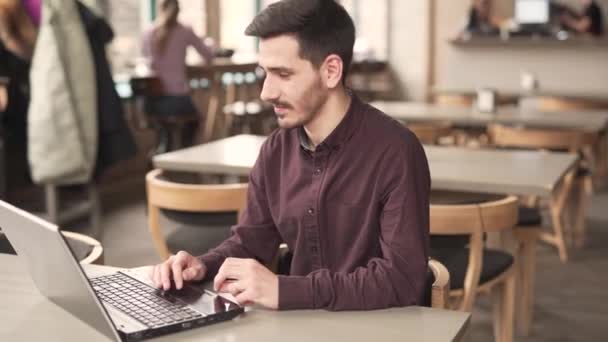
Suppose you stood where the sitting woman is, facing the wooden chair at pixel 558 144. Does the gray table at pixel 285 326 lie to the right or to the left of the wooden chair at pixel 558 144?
right

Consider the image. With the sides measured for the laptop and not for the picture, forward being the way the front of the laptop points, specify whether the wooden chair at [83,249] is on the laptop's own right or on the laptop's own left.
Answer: on the laptop's own left

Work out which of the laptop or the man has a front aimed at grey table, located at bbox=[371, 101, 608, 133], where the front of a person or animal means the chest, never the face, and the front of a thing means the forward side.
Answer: the laptop

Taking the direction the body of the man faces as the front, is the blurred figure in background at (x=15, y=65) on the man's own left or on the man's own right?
on the man's own right

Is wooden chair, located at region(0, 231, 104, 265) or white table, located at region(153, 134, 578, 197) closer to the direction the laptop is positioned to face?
the white table

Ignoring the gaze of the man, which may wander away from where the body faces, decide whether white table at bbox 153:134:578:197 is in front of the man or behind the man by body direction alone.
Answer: behind

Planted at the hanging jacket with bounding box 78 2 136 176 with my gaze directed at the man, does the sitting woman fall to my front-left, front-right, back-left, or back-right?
back-left

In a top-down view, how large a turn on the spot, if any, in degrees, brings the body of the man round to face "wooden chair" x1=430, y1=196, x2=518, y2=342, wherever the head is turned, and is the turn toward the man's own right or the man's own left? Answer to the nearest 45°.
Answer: approximately 180°

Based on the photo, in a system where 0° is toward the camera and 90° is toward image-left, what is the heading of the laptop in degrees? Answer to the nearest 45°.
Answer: approximately 225°

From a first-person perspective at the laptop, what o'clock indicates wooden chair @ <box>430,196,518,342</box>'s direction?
The wooden chair is roughly at 12 o'clock from the laptop.

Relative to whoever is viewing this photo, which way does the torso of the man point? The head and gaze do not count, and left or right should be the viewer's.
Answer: facing the viewer and to the left of the viewer

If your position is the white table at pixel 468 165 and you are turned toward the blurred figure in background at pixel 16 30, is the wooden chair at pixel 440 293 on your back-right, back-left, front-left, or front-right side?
back-left

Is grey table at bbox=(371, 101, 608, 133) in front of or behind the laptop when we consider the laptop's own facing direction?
in front

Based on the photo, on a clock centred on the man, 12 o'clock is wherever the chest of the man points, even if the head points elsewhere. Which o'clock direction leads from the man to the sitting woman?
The sitting woman is roughly at 4 o'clock from the man.

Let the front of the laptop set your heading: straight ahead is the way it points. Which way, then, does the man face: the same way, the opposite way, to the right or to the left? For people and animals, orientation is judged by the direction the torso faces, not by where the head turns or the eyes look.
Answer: the opposite way

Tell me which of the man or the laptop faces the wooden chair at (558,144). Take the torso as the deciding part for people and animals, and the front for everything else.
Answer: the laptop
